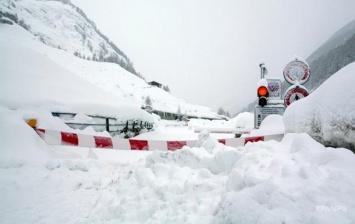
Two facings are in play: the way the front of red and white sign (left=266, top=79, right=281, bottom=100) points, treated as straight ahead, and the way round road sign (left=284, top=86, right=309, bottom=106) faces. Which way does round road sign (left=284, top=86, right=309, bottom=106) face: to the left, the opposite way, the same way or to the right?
the same way

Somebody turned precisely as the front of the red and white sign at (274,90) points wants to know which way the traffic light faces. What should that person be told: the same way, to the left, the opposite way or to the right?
the same way

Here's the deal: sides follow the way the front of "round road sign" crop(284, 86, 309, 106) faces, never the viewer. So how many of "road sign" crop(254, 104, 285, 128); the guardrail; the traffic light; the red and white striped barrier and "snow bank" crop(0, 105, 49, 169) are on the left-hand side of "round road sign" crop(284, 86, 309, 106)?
0

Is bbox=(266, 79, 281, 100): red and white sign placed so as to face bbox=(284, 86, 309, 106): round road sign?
no

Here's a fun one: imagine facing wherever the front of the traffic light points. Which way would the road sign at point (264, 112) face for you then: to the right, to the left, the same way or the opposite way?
the same way

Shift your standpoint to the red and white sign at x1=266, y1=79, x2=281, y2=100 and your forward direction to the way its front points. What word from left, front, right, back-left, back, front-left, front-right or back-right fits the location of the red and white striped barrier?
front-right

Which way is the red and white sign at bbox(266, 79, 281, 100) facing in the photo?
toward the camera

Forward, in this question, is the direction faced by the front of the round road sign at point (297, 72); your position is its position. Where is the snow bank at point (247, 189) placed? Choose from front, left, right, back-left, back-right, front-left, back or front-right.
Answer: front

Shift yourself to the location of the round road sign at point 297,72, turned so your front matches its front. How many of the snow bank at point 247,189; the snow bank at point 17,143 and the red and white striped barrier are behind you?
0

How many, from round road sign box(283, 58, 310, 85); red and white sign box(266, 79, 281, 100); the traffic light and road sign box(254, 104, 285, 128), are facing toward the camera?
4

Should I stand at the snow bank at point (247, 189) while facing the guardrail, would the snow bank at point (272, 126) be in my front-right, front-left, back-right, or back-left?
front-right
